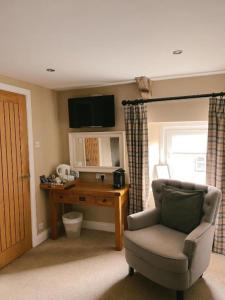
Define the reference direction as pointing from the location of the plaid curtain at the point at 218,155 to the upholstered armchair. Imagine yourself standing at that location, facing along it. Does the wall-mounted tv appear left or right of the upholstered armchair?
right

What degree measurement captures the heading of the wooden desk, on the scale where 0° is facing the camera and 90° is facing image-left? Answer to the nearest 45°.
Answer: approximately 45°

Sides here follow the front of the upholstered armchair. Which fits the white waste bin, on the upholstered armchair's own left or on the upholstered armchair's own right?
on the upholstered armchair's own right

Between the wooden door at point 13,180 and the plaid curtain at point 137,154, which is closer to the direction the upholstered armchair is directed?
the wooden door
